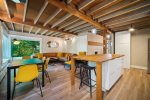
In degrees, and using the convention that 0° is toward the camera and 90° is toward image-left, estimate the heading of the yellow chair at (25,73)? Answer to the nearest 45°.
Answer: approximately 180°
